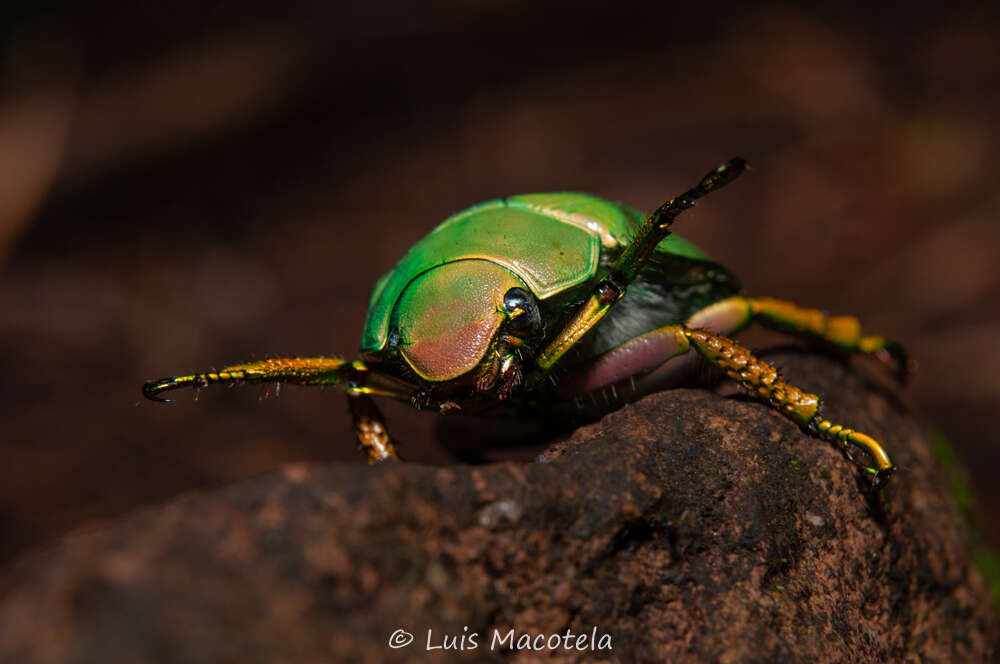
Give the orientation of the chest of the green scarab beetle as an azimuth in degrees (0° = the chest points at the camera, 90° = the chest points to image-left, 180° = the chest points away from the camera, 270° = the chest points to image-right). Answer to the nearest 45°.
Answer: approximately 45°
